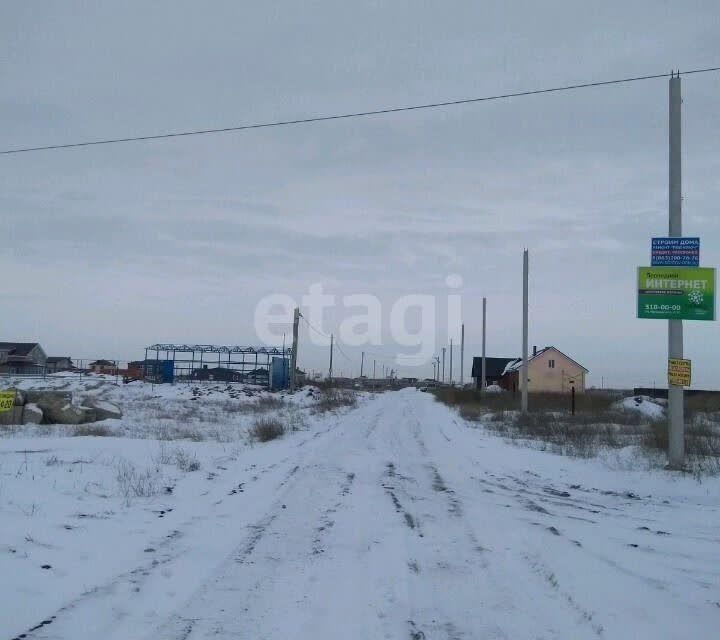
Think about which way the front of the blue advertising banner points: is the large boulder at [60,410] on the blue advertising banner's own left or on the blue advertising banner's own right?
on the blue advertising banner's own right

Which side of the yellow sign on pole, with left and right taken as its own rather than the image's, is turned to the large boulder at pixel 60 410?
right

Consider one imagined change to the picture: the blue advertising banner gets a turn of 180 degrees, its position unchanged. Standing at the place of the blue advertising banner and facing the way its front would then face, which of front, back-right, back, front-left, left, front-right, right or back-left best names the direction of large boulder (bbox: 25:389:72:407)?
left

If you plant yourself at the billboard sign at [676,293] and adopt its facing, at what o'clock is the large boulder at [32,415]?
The large boulder is roughly at 3 o'clock from the billboard sign.

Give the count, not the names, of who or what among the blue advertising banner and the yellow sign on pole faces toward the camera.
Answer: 2

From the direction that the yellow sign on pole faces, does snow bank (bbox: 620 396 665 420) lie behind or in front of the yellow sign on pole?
behind

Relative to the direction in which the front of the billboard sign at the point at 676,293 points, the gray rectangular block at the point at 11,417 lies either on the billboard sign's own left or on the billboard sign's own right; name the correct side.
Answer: on the billboard sign's own right

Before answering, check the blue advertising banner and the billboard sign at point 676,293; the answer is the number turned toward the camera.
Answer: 2

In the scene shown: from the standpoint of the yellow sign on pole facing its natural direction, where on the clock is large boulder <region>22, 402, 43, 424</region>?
The large boulder is roughly at 3 o'clock from the yellow sign on pole.
